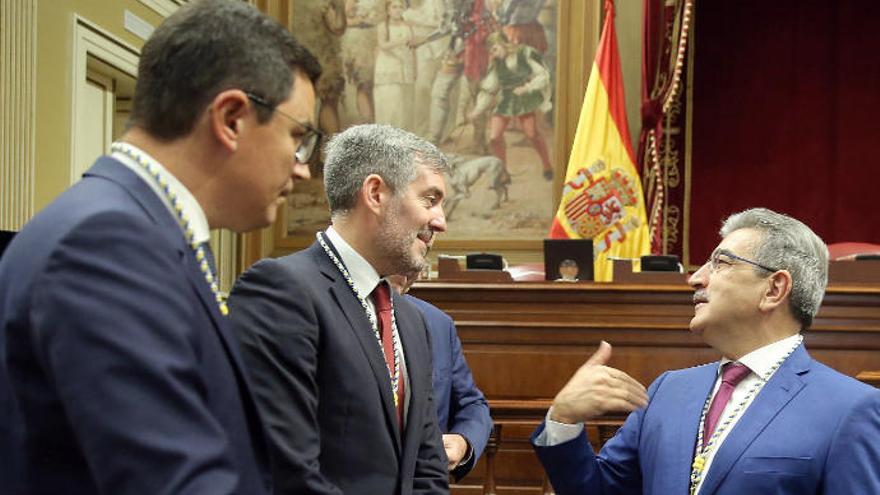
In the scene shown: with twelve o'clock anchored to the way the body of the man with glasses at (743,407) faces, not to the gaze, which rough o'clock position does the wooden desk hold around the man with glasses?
The wooden desk is roughly at 4 o'clock from the man with glasses.

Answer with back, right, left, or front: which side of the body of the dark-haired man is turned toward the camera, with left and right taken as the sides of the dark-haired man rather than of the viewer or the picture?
right

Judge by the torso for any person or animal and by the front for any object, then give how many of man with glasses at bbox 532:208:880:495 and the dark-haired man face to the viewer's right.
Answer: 1

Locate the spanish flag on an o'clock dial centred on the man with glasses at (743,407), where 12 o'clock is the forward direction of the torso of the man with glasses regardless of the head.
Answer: The spanish flag is roughly at 4 o'clock from the man with glasses.

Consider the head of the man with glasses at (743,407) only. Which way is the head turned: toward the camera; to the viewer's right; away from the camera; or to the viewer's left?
to the viewer's left

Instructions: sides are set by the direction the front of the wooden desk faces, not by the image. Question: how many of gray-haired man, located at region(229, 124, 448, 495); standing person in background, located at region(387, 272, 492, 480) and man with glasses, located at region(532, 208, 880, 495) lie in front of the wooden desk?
3

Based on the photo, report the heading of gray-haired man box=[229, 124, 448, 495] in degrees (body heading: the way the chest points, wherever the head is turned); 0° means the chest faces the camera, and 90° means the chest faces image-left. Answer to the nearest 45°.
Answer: approximately 315°

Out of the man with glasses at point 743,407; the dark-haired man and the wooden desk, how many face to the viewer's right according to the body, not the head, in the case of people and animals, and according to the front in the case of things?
1

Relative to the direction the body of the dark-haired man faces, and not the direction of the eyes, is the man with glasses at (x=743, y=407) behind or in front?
in front

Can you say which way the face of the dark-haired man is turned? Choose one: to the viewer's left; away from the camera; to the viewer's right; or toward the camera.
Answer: to the viewer's right

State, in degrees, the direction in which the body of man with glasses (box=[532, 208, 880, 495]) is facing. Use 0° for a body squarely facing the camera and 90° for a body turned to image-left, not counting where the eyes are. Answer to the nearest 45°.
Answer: approximately 45°

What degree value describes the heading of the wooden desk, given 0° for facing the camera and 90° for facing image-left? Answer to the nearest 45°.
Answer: approximately 0°
